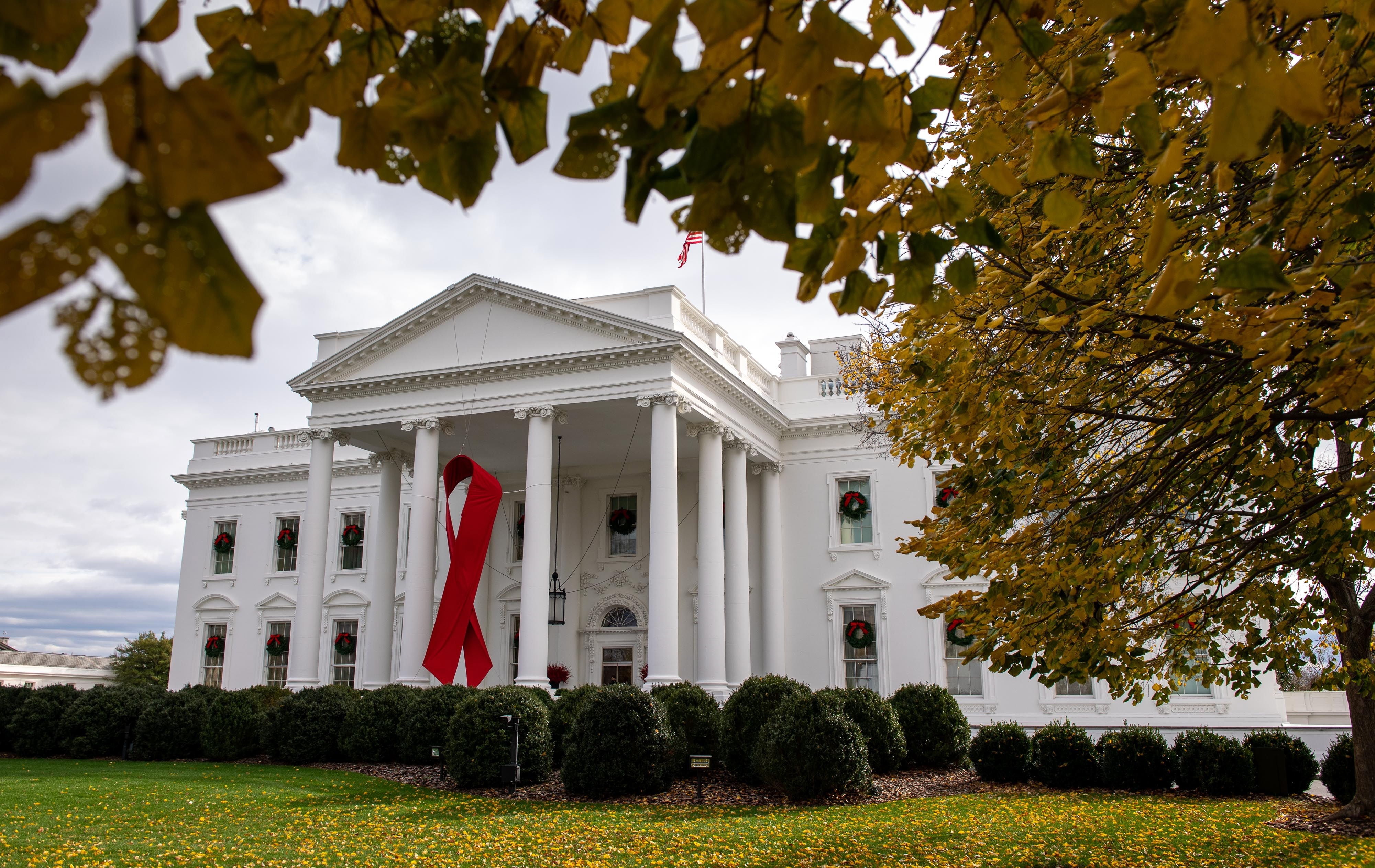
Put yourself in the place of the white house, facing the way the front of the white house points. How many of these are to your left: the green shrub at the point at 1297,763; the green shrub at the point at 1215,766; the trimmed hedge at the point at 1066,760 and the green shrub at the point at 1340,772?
4

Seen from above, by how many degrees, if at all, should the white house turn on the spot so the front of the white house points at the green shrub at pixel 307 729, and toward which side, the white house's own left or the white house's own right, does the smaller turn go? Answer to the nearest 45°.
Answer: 0° — it already faces it

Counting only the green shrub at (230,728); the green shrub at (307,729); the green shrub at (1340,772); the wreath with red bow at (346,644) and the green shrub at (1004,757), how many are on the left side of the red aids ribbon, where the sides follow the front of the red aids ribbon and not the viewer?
2

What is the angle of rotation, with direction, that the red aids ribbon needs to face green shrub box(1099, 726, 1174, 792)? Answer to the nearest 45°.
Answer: approximately 90° to its left

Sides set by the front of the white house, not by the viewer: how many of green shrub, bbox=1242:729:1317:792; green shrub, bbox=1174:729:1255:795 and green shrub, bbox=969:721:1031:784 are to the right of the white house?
0

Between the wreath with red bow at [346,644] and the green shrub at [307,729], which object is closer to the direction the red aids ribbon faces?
the green shrub

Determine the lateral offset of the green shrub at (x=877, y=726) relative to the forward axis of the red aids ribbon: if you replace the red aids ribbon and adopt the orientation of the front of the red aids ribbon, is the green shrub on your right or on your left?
on your left

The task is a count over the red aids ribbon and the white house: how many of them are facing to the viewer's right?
0

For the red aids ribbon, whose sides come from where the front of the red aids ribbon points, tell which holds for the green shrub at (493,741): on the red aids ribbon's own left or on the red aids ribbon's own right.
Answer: on the red aids ribbon's own left

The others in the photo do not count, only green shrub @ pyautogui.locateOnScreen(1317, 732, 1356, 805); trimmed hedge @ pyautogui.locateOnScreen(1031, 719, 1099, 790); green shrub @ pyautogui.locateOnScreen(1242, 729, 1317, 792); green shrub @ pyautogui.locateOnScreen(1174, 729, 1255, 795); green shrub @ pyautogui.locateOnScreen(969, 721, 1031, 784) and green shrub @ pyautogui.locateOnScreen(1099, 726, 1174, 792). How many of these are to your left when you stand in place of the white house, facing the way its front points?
6

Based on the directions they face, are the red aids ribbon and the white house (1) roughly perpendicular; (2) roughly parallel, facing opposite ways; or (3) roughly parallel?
roughly parallel

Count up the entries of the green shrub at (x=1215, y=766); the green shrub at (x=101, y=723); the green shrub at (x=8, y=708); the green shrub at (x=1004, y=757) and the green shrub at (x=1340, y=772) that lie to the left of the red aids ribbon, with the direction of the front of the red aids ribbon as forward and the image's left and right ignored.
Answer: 3

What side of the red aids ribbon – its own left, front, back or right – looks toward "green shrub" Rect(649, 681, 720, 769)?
left

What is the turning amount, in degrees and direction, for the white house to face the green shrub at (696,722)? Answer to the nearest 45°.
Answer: approximately 45° to its left

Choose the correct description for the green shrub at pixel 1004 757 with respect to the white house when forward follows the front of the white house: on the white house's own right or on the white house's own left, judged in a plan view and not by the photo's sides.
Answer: on the white house's own left

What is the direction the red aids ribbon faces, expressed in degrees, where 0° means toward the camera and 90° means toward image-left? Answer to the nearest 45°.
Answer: approximately 45°

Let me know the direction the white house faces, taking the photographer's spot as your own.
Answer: facing the viewer and to the left of the viewer
